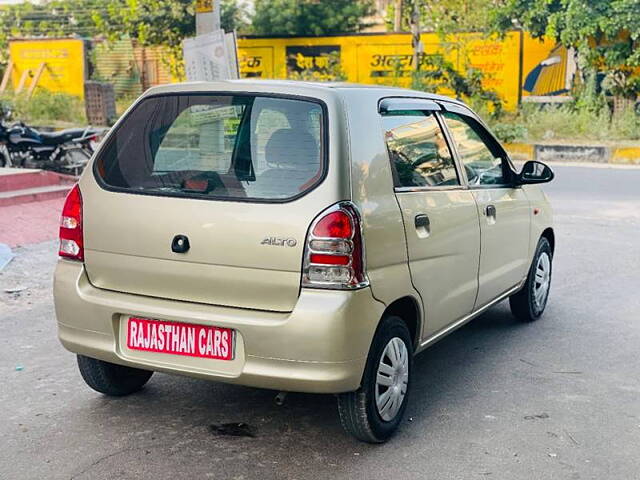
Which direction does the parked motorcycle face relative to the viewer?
to the viewer's left

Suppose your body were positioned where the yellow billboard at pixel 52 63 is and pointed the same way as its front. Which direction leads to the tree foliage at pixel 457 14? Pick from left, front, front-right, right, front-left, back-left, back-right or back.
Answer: front-left

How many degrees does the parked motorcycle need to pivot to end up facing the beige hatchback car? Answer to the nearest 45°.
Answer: approximately 90° to its left

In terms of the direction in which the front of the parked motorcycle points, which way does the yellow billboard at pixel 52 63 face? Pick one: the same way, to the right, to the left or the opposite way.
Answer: to the left

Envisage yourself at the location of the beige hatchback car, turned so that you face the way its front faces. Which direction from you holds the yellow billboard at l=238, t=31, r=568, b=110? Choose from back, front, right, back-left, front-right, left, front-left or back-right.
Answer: front-left

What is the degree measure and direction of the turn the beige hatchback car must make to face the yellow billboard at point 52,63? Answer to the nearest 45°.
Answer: approximately 45° to its left

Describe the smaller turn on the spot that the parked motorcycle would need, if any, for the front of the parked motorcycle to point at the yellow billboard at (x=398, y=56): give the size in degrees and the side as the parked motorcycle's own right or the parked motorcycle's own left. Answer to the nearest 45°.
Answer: approximately 135° to the parked motorcycle's own right

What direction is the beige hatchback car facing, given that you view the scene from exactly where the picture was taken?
facing away from the viewer and to the right of the viewer

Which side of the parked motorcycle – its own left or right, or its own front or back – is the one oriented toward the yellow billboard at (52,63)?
right

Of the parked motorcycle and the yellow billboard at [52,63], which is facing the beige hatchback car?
the yellow billboard

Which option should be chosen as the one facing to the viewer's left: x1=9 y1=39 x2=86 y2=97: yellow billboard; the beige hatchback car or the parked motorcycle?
the parked motorcycle

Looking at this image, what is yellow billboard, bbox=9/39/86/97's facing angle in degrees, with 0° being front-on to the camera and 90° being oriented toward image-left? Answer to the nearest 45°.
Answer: approximately 0°
